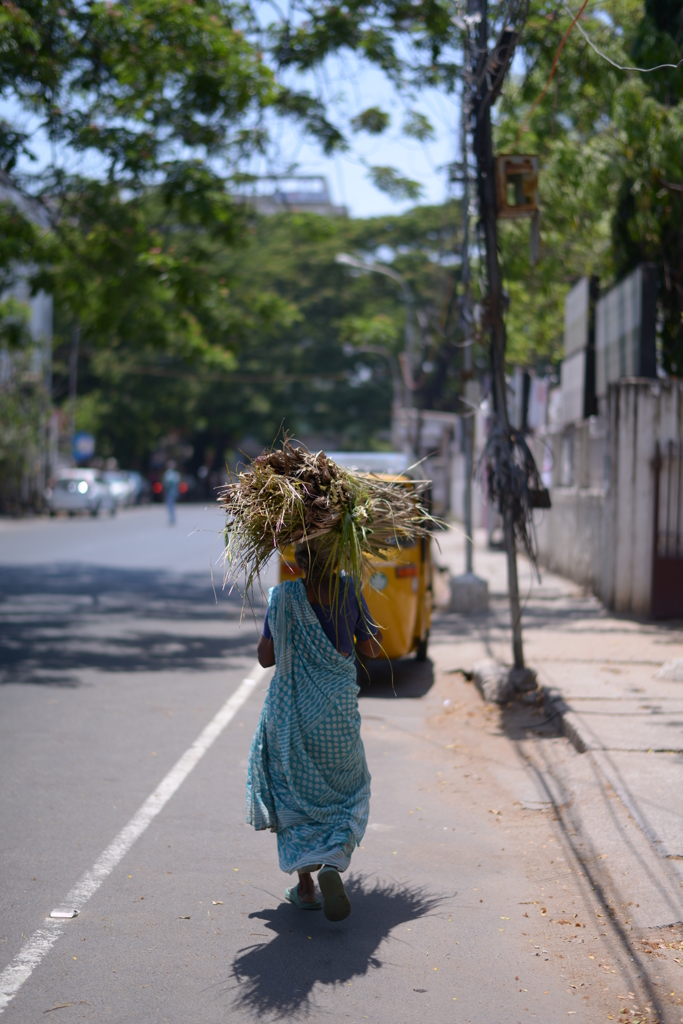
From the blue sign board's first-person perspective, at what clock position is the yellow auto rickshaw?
The yellow auto rickshaw is roughly at 12 o'clock from the blue sign board.

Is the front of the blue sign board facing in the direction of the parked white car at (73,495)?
yes

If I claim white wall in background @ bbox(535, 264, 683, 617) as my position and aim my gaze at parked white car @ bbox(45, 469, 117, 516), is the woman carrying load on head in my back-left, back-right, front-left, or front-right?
back-left

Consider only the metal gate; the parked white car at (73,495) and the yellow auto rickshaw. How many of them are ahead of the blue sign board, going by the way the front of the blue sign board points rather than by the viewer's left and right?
3

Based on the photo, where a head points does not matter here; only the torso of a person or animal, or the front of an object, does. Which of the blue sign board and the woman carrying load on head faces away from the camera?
the woman carrying load on head

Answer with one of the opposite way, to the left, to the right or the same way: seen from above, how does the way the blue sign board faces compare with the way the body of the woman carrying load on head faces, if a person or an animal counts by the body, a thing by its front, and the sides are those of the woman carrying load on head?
the opposite way

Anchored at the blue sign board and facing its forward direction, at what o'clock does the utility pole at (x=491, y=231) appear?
The utility pole is roughly at 12 o'clock from the blue sign board.

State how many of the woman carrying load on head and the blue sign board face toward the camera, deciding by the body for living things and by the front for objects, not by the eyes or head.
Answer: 1

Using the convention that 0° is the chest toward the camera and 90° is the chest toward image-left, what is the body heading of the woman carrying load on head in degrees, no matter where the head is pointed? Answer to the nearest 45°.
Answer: approximately 180°
